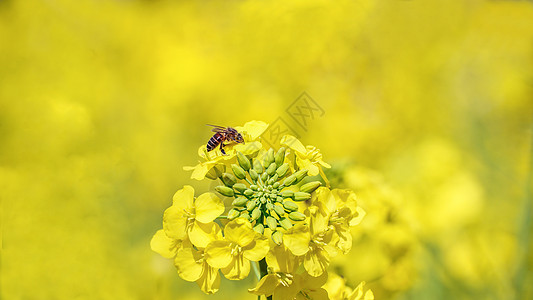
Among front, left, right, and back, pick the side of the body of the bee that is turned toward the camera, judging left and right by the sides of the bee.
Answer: right
